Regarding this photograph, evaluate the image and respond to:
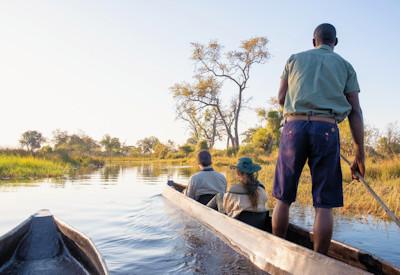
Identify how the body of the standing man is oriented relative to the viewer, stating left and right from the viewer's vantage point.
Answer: facing away from the viewer

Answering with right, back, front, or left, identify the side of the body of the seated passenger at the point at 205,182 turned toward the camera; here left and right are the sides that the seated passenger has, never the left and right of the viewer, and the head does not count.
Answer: back

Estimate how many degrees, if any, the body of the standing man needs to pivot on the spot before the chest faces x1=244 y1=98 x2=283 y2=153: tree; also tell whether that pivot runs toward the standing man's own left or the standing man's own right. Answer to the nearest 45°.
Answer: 0° — they already face it

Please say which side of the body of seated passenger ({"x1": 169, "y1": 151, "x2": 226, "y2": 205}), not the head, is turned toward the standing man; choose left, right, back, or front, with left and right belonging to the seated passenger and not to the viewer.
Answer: back

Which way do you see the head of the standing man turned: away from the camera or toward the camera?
away from the camera

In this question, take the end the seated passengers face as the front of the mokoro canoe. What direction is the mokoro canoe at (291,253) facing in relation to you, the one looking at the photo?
facing away from the viewer and to the left of the viewer

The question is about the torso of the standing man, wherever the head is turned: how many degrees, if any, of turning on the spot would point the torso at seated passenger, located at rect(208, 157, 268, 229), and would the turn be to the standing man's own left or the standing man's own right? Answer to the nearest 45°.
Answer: approximately 45° to the standing man's own left

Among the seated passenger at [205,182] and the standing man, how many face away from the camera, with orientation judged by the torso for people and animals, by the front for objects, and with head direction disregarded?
2
